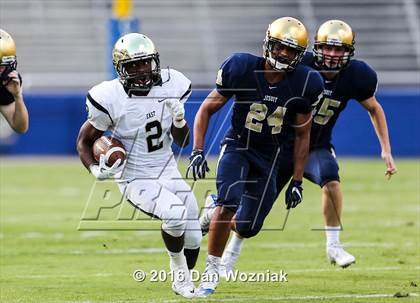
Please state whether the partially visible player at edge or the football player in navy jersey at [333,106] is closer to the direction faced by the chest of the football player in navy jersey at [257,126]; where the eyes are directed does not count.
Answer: the partially visible player at edge

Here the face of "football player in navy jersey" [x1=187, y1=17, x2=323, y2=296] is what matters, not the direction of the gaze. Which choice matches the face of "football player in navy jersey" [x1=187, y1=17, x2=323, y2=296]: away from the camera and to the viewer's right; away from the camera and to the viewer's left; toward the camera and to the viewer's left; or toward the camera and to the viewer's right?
toward the camera and to the viewer's left

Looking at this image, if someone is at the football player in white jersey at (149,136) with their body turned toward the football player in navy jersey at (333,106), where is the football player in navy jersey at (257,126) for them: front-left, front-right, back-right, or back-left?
front-right

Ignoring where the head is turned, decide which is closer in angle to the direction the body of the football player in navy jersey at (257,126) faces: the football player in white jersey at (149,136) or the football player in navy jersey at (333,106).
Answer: the football player in white jersey

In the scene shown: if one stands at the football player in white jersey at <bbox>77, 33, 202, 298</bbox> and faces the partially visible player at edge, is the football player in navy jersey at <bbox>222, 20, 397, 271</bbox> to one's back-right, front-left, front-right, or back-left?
back-right

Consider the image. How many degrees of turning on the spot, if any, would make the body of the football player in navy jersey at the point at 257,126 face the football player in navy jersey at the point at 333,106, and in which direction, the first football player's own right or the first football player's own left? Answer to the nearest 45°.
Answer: approximately 135° to the first football player's own left

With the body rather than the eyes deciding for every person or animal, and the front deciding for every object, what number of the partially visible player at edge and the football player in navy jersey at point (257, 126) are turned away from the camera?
0

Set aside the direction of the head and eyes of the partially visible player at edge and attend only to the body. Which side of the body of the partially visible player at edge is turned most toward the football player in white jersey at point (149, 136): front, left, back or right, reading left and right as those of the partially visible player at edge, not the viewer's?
front

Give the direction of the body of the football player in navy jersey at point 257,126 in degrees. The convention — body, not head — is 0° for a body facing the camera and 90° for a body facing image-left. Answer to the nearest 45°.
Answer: approximately 0°

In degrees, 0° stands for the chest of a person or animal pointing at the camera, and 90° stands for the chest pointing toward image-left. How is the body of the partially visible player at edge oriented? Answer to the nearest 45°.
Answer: approximately 315°
